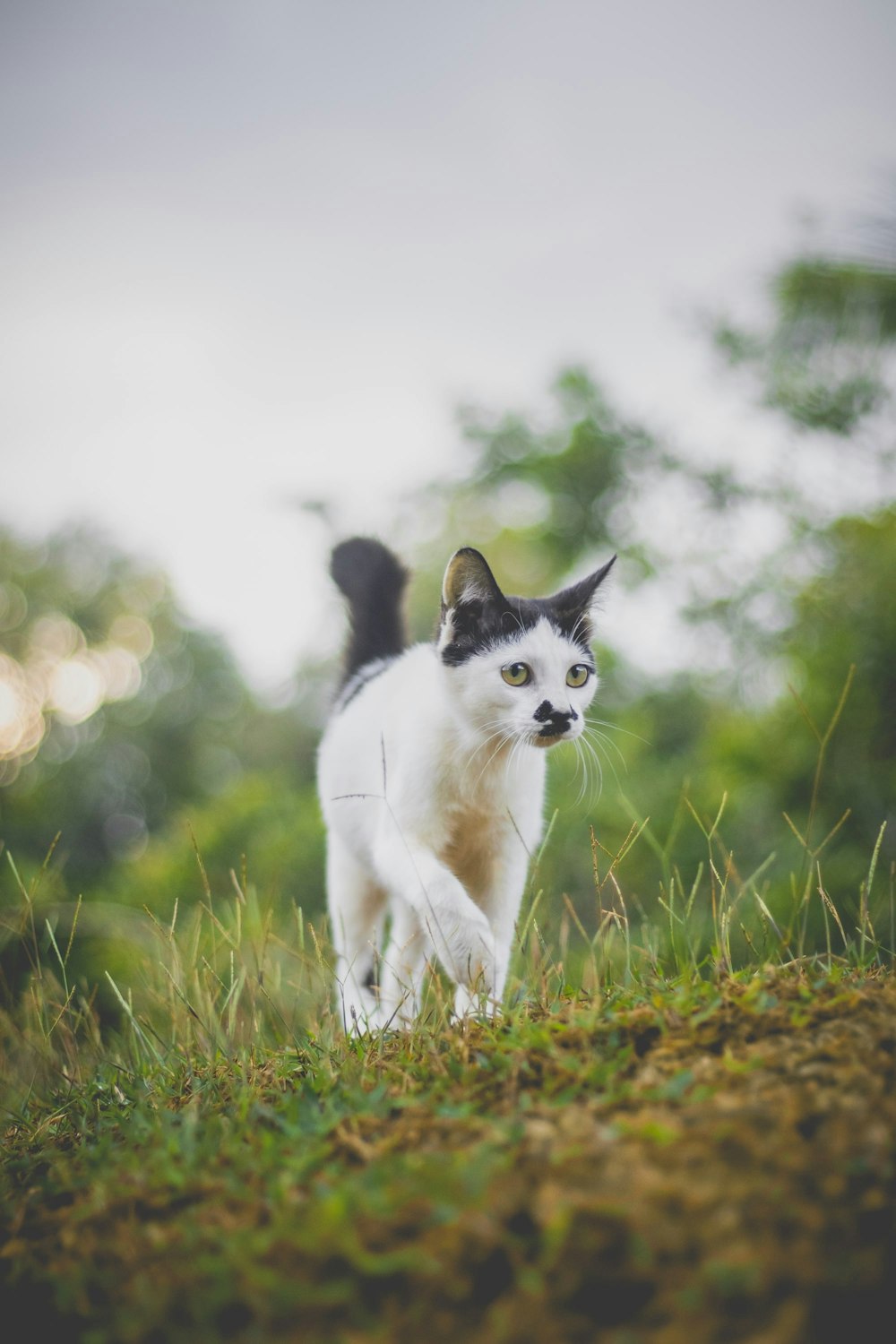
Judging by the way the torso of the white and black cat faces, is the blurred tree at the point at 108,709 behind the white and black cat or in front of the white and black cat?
behind

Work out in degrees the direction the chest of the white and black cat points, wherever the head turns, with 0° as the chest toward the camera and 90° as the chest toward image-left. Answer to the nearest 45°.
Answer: approximately 315°

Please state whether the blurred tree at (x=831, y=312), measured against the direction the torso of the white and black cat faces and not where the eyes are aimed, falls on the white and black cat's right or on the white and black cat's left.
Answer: on the white and black cat's left
